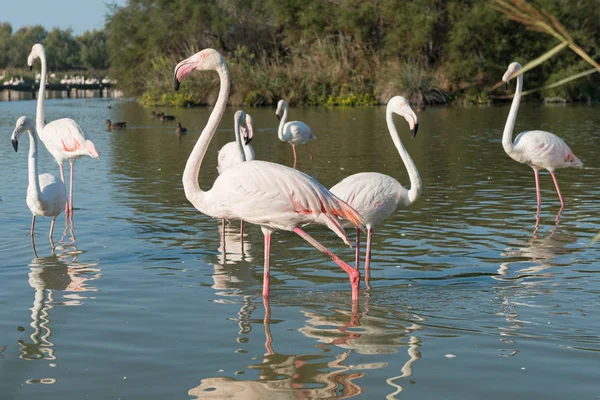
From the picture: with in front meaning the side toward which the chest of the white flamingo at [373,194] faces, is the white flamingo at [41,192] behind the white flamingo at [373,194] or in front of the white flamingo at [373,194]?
behind

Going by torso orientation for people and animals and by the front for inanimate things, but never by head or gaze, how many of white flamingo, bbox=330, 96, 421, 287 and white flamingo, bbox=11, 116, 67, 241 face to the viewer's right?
1

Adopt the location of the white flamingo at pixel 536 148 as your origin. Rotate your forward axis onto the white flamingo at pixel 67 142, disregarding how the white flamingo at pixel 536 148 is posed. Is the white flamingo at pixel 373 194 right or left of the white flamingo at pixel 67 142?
left

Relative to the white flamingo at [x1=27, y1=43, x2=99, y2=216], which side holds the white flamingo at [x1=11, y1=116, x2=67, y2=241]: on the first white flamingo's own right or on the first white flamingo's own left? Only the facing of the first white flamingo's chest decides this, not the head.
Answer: on the first white flamingo's own left

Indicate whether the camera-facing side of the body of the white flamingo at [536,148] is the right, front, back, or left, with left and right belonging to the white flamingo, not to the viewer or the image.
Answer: left

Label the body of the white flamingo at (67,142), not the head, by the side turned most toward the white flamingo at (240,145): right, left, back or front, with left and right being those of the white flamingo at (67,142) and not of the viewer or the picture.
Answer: back

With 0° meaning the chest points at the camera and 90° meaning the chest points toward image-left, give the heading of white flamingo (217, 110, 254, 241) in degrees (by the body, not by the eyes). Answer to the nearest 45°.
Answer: approximately 315°

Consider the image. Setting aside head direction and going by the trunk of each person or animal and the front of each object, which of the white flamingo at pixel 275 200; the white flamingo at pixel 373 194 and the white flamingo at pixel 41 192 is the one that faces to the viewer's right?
the white flamingo at pixel 373 194

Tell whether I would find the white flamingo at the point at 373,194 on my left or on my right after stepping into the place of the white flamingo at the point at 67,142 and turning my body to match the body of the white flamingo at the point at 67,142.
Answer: on my left

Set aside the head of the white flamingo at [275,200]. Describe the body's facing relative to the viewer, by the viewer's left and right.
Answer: facing to the left of the viewer

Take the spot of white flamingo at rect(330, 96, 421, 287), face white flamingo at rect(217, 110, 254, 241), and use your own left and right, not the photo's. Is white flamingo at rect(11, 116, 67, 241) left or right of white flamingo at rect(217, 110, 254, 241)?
left

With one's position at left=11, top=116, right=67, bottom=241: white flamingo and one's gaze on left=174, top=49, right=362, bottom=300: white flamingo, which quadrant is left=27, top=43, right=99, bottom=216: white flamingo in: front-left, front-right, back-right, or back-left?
back-left

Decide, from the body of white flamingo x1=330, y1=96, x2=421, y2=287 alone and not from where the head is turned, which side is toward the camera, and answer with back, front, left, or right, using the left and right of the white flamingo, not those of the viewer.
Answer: right
